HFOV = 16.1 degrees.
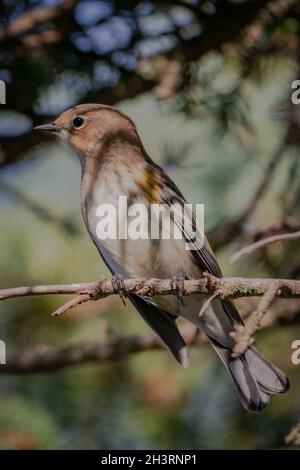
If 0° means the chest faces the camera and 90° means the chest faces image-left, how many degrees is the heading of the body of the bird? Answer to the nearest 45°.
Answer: approximately 45°
